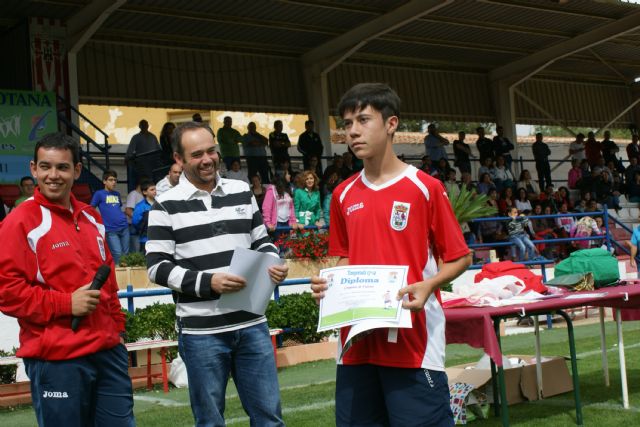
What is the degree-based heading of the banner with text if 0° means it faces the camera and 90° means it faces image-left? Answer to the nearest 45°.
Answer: approximately 0°

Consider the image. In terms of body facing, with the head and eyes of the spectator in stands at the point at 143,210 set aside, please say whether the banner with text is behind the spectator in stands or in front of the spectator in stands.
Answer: behind

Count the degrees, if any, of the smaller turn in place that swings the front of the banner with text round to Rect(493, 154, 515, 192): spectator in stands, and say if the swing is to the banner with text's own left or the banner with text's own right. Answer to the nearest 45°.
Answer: approximately 90° to the banner with text's own left

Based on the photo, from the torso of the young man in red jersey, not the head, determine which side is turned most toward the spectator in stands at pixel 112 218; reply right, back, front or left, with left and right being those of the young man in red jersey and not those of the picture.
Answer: right

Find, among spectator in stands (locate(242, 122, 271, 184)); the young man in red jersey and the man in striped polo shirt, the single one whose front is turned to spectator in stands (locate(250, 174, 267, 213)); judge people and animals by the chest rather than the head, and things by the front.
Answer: spectator in stands (locate(242, 122, 271, 184))

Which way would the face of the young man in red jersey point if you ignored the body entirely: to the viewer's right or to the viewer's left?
to the viewer's left

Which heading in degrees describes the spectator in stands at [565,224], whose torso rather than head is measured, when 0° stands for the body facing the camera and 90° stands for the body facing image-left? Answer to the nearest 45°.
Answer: approximately 0°
